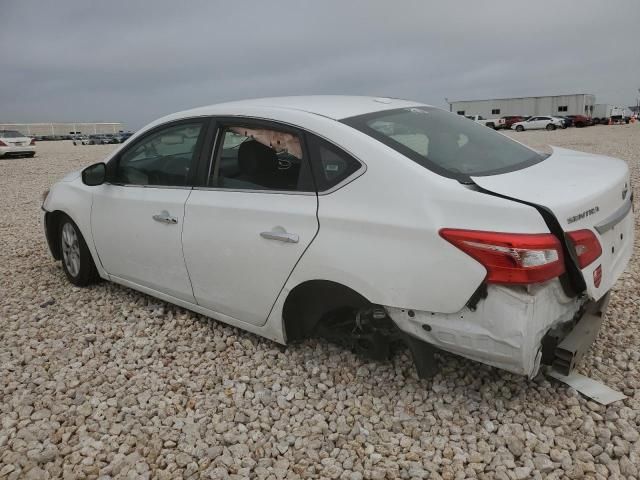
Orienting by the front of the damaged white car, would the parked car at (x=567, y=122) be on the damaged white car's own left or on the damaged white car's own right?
on the damaged white car's own right

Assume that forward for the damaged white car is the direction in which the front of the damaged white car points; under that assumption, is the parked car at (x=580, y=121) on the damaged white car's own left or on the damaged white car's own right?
on the damaged white car's own right

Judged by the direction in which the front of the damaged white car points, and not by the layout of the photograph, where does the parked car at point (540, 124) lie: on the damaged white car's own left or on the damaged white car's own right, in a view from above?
on the damaged white car's own right

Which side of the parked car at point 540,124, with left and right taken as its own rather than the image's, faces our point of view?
left

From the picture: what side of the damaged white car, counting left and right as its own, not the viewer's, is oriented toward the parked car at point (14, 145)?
front

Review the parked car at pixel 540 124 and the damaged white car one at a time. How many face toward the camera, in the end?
0

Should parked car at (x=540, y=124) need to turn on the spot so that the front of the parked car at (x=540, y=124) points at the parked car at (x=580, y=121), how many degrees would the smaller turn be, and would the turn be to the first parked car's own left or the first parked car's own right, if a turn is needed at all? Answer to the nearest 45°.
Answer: approximately 135° to the first parked car's own right

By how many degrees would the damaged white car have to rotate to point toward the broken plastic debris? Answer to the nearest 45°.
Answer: approximately 135° to its right

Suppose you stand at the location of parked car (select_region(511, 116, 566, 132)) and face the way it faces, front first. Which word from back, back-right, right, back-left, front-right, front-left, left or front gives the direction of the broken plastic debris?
left

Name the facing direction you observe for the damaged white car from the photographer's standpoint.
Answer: facing away from the viewer and to the left of the viewer

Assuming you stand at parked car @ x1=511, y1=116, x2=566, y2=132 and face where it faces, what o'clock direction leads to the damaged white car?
The damaged white car is roughly at 9 o'clock from the parked car.
